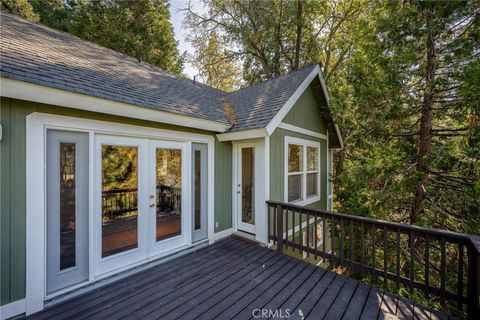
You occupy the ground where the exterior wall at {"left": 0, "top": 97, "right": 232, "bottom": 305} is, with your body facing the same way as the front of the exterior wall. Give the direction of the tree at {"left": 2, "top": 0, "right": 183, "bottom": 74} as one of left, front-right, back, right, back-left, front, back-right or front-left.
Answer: back-left

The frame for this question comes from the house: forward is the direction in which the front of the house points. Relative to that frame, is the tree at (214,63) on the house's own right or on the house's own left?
on the house's own left

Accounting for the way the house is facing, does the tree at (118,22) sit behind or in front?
behind

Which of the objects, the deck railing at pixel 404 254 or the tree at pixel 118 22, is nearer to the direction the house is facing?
the deck railing

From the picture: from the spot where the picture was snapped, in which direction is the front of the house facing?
facing the viewer and to the right of the viewer
